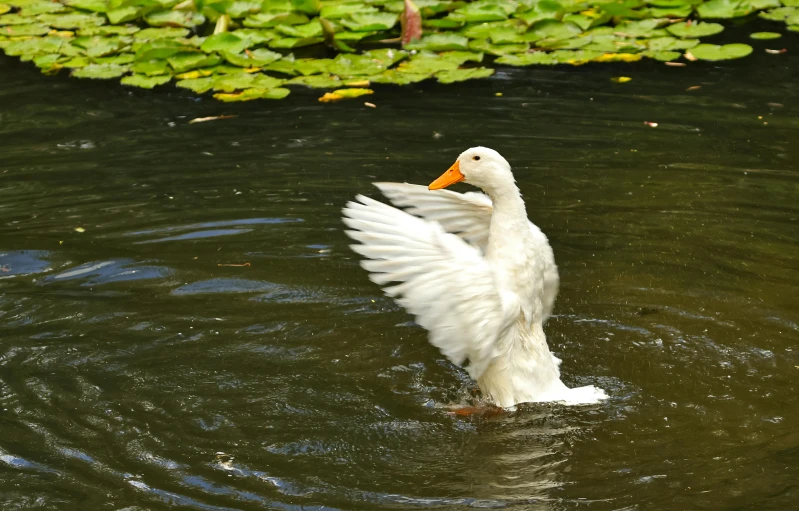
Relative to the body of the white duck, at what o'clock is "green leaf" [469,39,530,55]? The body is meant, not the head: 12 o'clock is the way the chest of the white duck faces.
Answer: The green leaf is roughly at 3 o'clock from the white duck.

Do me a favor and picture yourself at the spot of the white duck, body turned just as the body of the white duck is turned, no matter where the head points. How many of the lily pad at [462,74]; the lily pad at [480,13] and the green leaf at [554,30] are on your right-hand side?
3

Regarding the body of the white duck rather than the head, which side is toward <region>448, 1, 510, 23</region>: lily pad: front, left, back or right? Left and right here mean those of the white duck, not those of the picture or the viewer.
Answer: right

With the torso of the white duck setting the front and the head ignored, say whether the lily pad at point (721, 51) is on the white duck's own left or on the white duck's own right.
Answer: on the white duck's own right

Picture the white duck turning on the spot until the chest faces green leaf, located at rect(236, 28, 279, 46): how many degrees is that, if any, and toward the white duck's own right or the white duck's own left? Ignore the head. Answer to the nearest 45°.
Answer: approximately 90° to the white duck's own right

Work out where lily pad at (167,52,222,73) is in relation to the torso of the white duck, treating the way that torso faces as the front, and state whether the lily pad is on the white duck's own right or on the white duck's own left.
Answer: on the white duck's own right

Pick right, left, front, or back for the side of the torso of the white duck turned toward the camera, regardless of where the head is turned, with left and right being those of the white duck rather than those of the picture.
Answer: left

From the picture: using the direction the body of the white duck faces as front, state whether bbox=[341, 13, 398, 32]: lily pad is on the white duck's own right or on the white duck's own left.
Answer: on the white duck's own right

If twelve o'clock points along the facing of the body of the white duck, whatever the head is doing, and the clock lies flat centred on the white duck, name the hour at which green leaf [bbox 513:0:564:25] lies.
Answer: The green leaf is roughly at 3 o'clock from the white duck.

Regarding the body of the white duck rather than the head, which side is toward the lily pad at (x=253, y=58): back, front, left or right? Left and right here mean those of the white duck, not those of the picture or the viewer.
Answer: right

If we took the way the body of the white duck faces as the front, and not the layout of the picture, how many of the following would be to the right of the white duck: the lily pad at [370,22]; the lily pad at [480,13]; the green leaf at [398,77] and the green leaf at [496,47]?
4

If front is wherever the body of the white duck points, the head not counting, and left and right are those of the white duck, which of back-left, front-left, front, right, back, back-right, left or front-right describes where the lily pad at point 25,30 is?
front-right
